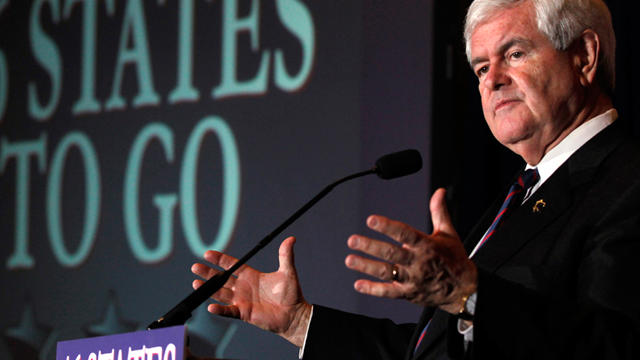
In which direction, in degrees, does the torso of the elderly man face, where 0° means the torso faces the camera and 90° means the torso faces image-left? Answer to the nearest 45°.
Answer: approximately 45°

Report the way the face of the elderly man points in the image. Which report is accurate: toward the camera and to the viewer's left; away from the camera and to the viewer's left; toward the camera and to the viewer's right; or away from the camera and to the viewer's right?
toward the camera and to the viewer's left
